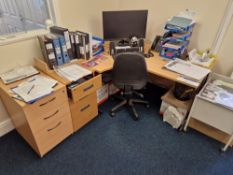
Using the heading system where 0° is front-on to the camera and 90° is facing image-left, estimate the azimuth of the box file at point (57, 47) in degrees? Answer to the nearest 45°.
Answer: approximately 315°

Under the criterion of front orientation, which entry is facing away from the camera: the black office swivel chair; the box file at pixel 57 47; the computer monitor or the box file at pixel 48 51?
the black office swivel chair

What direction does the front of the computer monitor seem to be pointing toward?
toward the camera

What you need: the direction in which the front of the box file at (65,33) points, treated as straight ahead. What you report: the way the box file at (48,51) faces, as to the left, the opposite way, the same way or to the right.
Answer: the same way

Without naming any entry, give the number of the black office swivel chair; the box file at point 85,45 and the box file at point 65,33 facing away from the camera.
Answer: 1

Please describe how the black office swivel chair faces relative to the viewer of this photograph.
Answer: facing away from the viewer

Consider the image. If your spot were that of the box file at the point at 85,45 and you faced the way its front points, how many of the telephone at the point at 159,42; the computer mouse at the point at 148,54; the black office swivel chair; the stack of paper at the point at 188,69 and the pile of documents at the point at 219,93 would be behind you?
0

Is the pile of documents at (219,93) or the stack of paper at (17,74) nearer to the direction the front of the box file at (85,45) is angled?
the pile of documents

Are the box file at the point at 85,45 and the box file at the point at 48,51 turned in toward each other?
no

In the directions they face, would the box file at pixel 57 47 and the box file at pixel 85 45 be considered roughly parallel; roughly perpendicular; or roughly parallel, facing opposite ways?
roughly parallel

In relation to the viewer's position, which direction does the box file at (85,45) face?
facing the viewer and to the right of the viewer

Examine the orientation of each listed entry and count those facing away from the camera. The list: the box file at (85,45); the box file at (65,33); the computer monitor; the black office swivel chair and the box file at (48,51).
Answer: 1

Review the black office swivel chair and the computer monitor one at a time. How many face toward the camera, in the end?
1

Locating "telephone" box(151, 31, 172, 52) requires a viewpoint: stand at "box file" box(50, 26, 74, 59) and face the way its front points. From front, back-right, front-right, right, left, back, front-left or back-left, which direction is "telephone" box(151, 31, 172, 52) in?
front-left

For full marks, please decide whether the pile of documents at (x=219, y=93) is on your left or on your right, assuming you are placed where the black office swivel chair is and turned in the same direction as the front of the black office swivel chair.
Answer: on your right

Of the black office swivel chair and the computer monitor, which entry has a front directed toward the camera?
the computer monitor

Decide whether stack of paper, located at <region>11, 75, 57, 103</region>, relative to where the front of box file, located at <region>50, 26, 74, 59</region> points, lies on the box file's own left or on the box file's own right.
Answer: on the box file's own right
